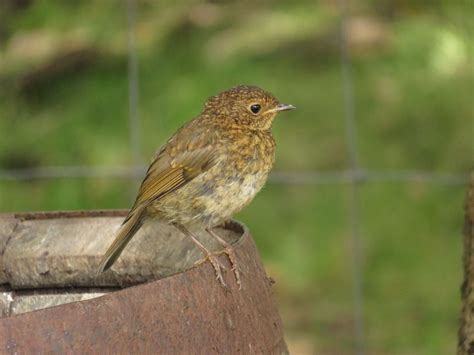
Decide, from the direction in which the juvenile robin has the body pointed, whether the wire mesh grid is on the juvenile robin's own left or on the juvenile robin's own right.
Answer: on the juvenile robin's own left

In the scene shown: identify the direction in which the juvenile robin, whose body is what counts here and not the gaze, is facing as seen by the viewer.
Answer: to the viewer's right
